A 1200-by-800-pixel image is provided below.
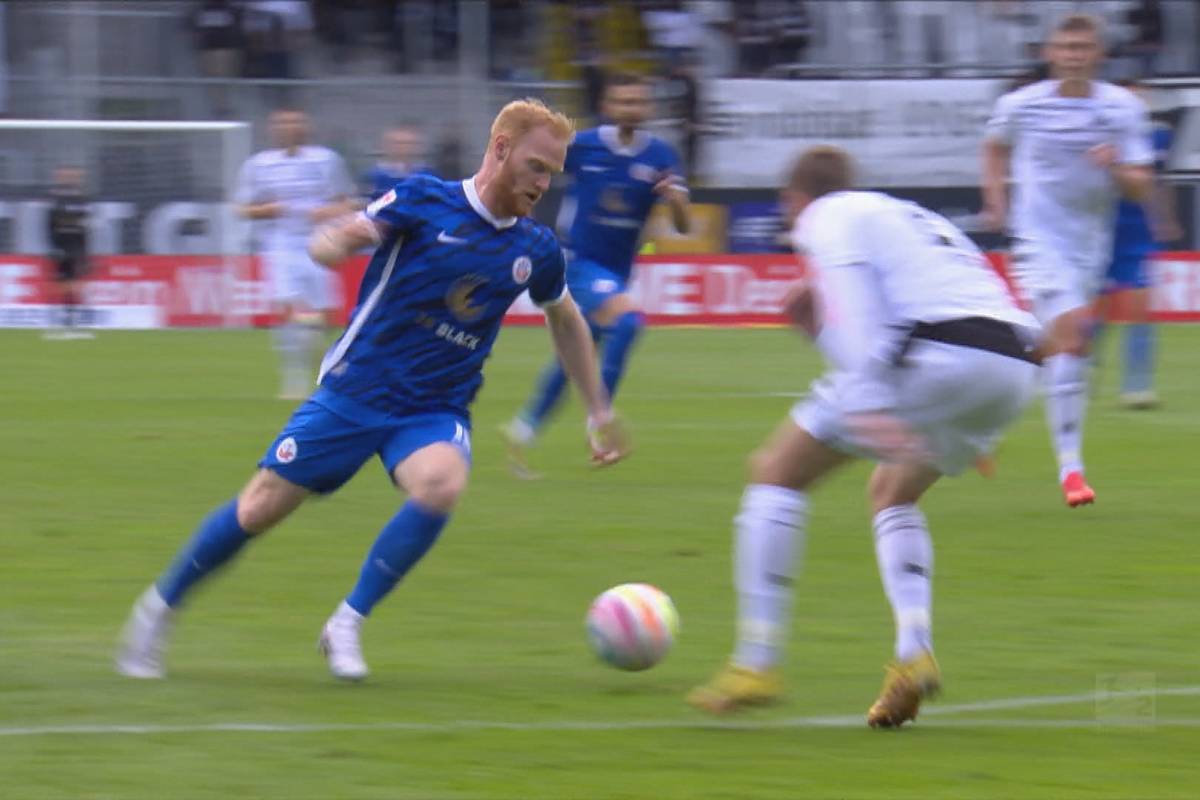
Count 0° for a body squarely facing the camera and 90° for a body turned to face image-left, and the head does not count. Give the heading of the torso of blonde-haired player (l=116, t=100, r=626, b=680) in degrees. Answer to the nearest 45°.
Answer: approximately 315°

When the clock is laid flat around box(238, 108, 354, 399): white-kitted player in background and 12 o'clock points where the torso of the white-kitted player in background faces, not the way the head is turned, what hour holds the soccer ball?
The soccer ball is roughly at 12 o'clock from the white-kitted player in background.

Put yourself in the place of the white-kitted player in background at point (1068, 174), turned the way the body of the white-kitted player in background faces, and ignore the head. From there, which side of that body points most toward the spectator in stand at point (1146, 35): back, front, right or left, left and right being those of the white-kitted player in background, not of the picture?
back

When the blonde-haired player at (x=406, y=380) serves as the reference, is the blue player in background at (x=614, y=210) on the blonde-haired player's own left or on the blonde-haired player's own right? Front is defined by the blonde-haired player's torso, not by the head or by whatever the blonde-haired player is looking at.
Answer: on the blonde-haired player's own left

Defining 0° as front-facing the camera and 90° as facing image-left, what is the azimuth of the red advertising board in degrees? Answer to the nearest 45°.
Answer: approximately 0°

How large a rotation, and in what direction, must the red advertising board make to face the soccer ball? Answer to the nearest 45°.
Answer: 0° — it already faces it

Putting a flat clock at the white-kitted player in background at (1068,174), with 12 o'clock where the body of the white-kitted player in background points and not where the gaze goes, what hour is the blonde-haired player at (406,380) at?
The blonde-haired player is roughly at 1 o'clock from the white-kitted player in background.

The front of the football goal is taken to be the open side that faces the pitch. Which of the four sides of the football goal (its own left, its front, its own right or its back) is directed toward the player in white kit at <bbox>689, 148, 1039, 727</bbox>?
front

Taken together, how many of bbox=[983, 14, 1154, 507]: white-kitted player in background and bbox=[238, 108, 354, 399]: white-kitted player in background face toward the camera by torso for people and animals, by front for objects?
2

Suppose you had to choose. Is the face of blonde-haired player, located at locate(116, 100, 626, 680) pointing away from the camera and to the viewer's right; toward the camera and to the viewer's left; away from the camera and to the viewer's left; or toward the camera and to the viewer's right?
toward the camera and to the viewer's right

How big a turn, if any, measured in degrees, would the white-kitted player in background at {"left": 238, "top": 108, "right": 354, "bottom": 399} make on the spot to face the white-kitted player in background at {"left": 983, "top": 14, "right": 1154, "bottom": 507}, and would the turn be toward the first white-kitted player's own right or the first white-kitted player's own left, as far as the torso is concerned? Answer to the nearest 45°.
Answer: approximately 45° to the first white-kitted player's own left

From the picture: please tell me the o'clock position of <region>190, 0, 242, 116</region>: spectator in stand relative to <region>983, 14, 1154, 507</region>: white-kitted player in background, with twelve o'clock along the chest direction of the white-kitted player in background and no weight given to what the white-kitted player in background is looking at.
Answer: The spectator in stand is roughly at 5 o'clock from the white-kitted player in background.
